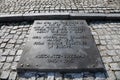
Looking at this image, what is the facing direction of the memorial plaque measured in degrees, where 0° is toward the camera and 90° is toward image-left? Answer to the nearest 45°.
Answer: approximately 0°
